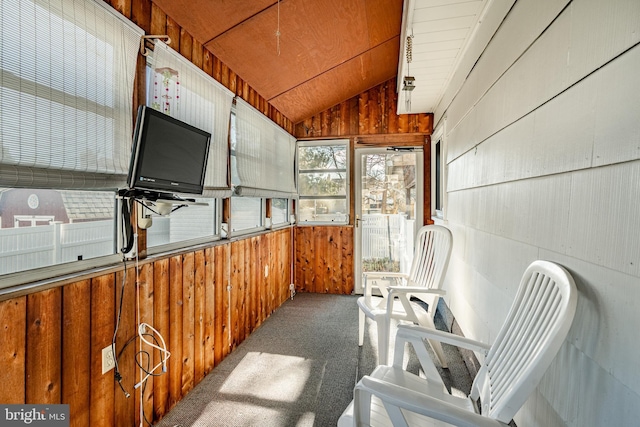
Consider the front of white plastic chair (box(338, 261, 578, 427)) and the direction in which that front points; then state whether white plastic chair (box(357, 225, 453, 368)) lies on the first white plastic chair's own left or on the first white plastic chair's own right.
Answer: on the first white plastic chair's own right

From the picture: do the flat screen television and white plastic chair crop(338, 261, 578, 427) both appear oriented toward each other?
yes

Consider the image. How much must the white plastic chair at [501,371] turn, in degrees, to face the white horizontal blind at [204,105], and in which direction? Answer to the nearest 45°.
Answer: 0° — it already faces it

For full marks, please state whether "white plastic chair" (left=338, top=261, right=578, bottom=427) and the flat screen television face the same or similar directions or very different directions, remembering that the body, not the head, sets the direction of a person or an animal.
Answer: very different directions

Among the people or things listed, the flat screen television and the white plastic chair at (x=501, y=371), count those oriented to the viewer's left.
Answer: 1

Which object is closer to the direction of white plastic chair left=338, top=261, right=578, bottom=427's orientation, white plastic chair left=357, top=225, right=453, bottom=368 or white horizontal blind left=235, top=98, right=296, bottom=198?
the white horizontal blind

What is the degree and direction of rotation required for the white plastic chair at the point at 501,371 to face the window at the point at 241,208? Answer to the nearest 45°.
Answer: approximately 45° to its right

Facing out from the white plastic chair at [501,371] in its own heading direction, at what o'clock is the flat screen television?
The flat screen television is roughly at 12 o'clock from the white plastic chair.

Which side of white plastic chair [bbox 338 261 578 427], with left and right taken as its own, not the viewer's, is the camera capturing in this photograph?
left
